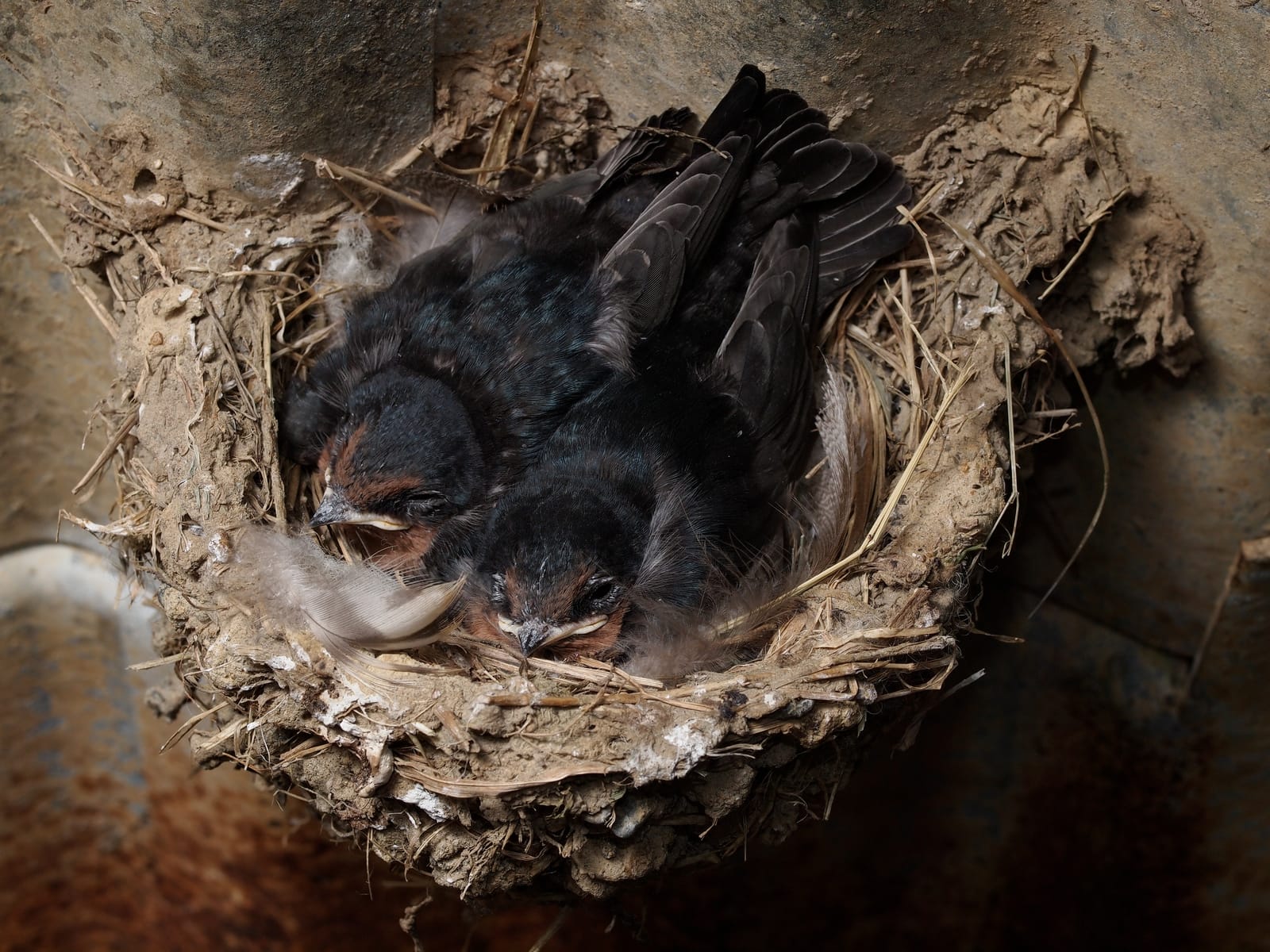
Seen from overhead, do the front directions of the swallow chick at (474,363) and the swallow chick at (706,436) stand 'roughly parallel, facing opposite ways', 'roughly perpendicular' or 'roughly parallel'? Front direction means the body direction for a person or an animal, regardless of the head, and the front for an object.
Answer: roughly parallel

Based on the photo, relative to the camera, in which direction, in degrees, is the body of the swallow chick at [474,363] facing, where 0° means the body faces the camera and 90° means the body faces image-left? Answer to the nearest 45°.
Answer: approximately 45°
